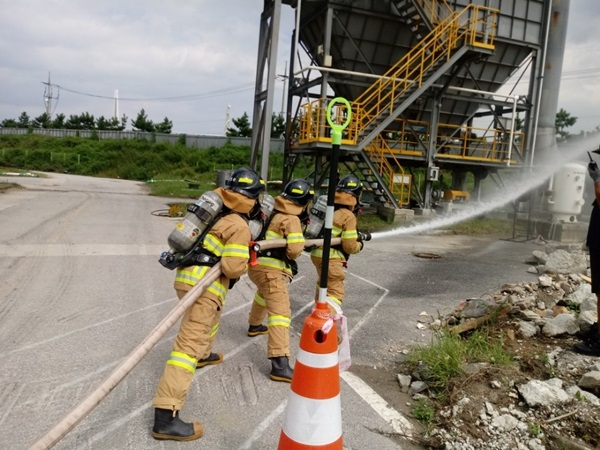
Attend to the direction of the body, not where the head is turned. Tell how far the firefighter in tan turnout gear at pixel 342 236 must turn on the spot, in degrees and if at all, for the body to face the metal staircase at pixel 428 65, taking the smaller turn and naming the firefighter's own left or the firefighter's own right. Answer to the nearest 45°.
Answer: approximately 45° to the firefighter's own left

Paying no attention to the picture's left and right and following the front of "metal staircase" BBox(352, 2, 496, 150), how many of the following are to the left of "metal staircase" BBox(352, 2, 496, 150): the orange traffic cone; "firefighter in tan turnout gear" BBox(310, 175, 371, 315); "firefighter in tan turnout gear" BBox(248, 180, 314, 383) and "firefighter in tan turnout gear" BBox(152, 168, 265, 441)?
4

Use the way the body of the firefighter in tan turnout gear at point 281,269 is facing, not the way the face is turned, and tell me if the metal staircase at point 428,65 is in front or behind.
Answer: in front

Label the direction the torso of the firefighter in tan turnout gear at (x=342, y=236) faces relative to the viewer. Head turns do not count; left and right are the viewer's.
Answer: facing away from the viewer and to the right of the viewer

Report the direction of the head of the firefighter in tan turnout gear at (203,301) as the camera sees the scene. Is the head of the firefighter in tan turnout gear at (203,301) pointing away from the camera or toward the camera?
away from the camera

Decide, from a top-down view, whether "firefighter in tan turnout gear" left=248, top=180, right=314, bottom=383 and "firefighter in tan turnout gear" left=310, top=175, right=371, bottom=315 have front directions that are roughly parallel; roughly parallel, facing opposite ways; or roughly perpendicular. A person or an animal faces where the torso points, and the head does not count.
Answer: roughly parallel

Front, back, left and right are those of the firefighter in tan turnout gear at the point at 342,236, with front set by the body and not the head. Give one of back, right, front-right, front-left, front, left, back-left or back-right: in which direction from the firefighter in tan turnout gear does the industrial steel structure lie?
front-left

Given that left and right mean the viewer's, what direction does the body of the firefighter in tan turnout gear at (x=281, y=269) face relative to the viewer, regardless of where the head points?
facing away from the viewer and to the right of the viewer

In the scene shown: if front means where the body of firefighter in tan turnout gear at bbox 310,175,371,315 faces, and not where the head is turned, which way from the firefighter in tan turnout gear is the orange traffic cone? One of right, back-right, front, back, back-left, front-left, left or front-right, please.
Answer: back-right

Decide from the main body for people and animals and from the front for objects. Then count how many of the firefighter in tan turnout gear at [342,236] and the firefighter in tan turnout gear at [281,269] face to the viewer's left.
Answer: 0

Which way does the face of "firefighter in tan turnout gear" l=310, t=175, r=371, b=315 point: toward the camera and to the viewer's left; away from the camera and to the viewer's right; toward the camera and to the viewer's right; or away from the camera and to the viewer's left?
away from the camera and to the viewer's right

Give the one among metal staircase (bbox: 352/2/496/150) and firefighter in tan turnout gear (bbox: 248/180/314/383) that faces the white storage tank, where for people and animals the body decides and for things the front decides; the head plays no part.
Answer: the firefighter in tan turnout gear

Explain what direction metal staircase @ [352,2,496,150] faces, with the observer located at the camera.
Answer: facing to the left of the viewer
